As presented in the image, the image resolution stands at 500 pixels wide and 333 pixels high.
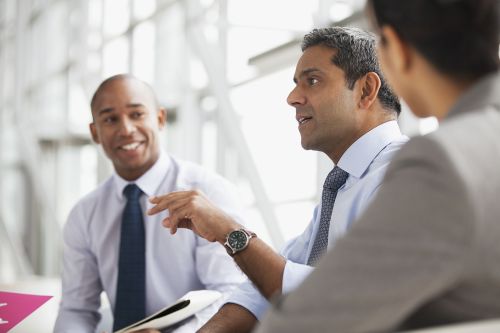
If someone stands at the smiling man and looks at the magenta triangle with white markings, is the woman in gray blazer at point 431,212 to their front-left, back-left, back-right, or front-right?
front-left

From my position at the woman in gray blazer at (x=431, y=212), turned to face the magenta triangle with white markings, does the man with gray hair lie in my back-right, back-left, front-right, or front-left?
front-right

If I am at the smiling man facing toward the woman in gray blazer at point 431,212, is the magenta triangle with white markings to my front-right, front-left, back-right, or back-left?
front-right

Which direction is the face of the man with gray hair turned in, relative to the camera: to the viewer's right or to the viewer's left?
to the viewer's left

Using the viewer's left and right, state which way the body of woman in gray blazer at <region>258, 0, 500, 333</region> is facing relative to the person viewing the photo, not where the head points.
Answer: facing away from the viewer and to the left of the viewer

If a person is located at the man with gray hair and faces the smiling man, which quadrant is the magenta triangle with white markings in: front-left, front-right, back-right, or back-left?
front-left

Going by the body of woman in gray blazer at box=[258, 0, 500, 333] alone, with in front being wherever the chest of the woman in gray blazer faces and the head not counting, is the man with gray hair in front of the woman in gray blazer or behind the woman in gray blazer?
in front

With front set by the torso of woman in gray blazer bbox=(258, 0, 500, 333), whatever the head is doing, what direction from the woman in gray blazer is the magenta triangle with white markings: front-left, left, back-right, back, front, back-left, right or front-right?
front

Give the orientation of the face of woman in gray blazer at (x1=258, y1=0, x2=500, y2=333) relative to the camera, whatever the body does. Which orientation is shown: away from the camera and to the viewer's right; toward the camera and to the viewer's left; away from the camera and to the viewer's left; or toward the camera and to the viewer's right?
away from the camera and to the viewer's left

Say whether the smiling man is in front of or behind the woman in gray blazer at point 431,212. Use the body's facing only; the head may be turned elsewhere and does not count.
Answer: in front
